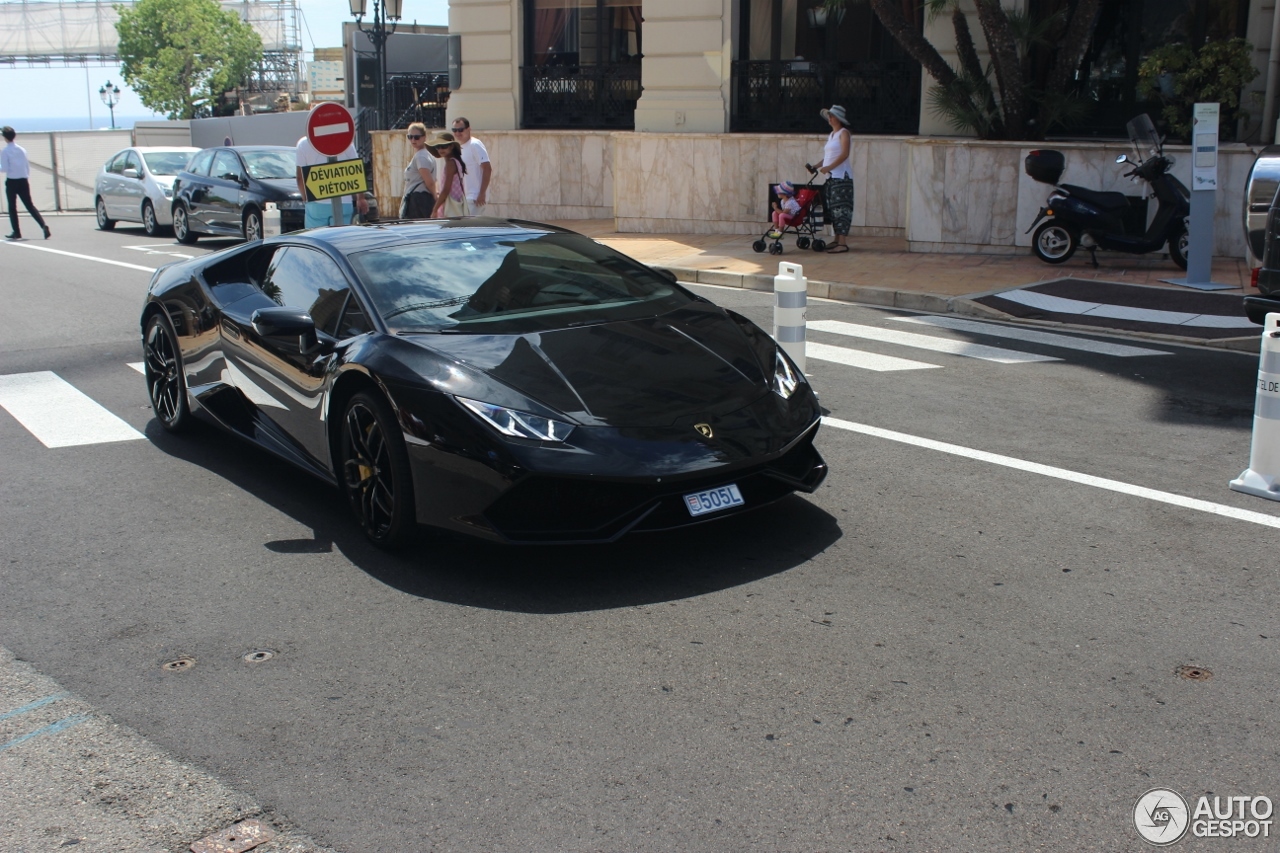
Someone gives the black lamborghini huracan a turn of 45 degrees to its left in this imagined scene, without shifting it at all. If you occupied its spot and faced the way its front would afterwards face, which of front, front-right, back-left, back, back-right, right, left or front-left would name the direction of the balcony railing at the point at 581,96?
left

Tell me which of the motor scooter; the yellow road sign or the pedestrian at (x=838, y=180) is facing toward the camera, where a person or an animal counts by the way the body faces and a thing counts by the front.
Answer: the yellow road sign

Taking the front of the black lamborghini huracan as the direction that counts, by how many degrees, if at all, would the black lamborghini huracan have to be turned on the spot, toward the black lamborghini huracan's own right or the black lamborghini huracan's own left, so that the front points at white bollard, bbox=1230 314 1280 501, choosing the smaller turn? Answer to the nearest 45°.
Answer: approximately 45° to the black lamborghini huracan's own left

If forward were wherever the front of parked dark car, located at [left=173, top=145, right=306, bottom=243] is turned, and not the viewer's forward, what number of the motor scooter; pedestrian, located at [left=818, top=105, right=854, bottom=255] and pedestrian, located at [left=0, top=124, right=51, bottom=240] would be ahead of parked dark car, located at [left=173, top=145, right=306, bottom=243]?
2

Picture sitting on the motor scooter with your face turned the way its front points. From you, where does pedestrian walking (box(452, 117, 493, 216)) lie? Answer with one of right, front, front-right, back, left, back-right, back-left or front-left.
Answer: back

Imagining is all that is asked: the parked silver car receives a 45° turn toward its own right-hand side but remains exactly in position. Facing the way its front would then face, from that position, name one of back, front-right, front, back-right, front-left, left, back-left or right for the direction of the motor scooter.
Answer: front-left

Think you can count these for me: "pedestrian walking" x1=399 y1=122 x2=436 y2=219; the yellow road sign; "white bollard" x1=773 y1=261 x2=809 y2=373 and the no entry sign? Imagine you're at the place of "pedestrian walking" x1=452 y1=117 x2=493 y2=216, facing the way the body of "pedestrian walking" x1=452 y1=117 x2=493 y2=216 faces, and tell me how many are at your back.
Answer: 0

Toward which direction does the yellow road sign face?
toward the camera

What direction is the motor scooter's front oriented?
to the viewer's right

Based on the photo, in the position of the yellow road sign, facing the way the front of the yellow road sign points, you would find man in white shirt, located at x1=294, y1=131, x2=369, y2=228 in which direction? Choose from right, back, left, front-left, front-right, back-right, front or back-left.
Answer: back

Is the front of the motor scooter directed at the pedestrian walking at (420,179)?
no

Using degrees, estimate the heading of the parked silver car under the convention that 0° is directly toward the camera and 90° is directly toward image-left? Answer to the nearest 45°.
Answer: approximately 315°

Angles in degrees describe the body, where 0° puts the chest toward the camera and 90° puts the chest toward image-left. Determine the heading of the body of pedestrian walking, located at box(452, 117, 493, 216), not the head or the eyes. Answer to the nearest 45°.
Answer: approximately 45°

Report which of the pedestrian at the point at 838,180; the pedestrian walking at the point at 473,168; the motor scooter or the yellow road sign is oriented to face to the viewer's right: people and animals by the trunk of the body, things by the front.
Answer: the motor scooter

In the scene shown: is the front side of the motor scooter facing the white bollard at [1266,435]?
no

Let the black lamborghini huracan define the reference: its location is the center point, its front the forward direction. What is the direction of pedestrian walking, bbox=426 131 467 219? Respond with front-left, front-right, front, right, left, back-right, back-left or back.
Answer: back-left

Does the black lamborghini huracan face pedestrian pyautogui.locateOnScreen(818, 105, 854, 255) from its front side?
no

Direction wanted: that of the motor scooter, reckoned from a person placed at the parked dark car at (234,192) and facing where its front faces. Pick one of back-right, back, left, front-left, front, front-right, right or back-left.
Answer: front

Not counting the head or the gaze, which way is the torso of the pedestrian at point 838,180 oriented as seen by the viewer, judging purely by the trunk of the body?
to the viewer's left
